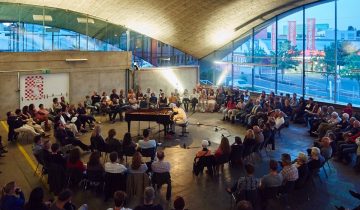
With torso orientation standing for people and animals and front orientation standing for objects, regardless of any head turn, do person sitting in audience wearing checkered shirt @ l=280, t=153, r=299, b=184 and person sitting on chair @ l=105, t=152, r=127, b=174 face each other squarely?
no

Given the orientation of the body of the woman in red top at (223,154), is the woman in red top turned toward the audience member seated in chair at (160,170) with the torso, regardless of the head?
no

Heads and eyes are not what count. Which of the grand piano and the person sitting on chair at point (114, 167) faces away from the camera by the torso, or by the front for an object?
the person sitting on chair

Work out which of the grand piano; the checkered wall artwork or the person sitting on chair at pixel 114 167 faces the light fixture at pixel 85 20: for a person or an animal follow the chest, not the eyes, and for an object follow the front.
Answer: the person sitting on chair

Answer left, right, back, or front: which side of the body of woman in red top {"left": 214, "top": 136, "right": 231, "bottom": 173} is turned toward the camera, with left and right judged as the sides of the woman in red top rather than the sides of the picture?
back

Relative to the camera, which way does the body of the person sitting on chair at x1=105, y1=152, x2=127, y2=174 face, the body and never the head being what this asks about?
away from the camera

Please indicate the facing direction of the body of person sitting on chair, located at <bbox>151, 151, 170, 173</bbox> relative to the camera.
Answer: away from the camera

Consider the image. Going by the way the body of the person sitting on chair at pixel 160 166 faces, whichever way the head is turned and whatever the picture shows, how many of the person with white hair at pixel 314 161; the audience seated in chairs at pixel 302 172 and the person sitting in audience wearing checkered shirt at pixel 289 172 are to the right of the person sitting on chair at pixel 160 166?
3

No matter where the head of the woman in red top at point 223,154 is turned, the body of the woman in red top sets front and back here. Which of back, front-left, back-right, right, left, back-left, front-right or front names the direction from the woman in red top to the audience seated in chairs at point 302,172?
back-right

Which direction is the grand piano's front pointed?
to the viewer's right

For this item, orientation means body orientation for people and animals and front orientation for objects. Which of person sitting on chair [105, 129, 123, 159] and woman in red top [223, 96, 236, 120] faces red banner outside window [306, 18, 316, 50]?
the person sitting on chair

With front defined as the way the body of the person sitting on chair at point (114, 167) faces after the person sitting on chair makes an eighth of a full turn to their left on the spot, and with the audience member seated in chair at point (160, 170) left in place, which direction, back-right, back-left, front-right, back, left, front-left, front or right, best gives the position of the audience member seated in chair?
back-right

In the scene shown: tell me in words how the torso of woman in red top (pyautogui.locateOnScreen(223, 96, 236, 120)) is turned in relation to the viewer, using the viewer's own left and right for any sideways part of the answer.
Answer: facing to the left of the viewer

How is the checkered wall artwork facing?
toward the camera

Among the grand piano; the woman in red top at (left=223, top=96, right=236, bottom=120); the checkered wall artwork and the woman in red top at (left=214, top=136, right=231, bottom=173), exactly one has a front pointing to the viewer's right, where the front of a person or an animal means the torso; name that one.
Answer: the grand piano

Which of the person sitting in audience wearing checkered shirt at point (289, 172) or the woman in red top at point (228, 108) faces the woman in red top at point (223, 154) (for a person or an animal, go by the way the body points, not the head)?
the person sitting in audience wearing checkered shirt

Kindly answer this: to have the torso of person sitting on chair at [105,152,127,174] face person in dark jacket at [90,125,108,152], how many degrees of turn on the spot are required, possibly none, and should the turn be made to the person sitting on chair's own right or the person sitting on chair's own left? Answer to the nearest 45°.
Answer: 0° — they already face them

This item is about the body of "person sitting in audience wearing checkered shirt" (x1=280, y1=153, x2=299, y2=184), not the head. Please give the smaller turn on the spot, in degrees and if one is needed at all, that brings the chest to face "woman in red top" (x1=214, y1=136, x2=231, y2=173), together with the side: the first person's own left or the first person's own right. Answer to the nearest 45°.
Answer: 0° — they already face them

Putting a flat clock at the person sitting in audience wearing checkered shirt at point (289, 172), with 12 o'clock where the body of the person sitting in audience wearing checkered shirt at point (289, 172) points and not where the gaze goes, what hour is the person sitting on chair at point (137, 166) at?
the person sitting on chair at point (137, 166) is roughly at 10 o'clock from the person sitting in audience wearing checkered shirt at point (289, 172).
